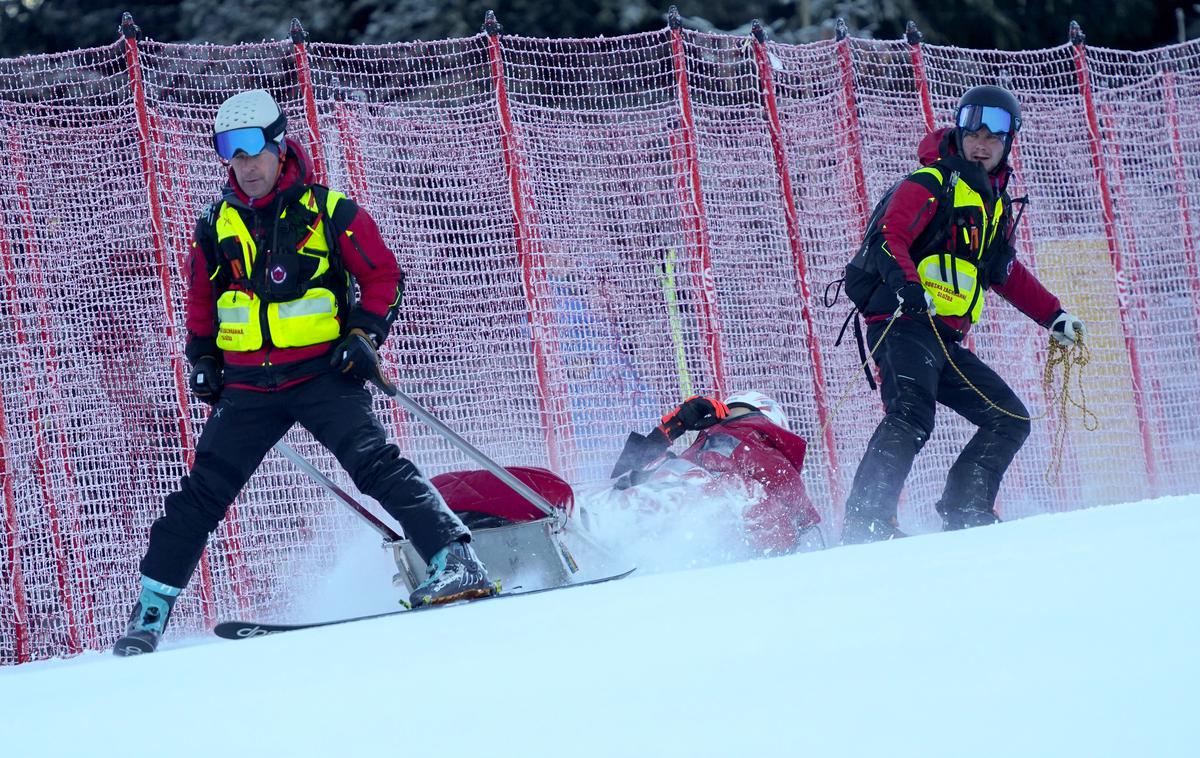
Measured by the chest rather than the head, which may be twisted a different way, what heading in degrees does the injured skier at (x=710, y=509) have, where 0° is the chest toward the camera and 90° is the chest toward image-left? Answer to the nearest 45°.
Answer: approximately 90°

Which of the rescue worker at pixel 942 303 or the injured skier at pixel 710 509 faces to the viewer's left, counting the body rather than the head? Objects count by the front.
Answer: the injured skier

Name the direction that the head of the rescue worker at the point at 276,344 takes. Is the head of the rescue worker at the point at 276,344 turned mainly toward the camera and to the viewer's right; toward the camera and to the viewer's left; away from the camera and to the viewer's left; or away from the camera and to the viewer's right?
toward the camera and to the viewer's left

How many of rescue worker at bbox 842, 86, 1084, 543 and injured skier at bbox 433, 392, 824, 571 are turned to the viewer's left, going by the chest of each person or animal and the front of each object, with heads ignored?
1

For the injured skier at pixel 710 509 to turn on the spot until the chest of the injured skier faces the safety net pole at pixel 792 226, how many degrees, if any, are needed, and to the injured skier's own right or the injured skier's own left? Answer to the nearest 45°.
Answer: approximately 90° to the injured skier's own right

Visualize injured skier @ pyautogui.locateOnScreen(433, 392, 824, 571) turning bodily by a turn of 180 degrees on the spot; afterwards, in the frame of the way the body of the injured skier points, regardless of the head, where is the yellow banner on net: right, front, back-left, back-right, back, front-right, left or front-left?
front-left

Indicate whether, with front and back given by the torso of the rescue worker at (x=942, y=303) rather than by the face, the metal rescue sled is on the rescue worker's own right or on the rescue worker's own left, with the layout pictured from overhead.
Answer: on the rescue worker's own right

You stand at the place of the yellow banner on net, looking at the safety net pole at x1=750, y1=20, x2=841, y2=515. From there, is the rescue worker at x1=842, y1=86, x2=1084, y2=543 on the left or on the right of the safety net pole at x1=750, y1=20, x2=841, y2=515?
left

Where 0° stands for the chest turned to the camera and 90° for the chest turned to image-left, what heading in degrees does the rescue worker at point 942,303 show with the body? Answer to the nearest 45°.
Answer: approximately 315°

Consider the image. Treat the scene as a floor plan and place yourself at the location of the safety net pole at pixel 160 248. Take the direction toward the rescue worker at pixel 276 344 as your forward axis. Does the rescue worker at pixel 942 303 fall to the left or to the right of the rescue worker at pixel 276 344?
left

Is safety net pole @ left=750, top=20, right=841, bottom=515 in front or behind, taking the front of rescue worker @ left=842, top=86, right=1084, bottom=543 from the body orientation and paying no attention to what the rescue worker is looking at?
behind

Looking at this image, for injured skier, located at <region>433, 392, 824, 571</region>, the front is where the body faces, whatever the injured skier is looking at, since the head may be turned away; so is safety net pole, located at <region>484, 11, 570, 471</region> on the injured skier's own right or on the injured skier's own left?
on the injured skier's own right
